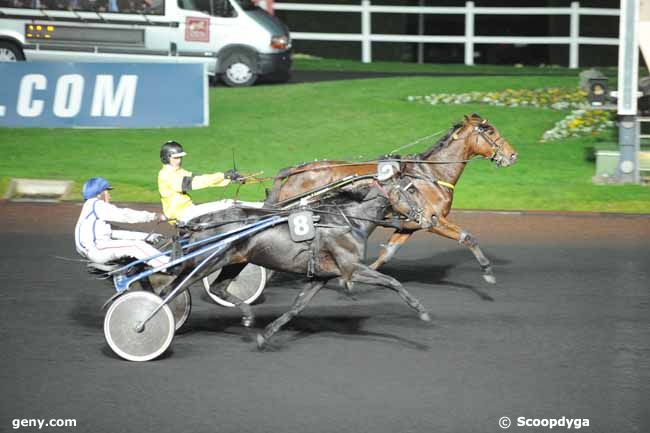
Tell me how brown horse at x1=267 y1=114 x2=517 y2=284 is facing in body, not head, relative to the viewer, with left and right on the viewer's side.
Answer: facing to the right of the viewer

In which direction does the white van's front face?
to the viewer's right

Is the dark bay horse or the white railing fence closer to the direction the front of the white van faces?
the white railing fence

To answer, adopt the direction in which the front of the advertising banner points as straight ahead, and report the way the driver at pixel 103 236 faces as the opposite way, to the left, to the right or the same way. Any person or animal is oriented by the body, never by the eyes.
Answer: to the left

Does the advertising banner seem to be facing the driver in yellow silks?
yes

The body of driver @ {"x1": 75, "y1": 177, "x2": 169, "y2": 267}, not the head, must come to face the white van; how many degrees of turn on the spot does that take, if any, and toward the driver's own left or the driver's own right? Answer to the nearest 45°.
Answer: approximately 90° to the driver's own left

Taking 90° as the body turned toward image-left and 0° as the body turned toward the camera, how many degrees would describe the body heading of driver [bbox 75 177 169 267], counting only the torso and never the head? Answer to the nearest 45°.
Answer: approximately 270°

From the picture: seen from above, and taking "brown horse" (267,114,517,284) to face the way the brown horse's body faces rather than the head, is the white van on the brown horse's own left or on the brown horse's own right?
on the brown horse's own left

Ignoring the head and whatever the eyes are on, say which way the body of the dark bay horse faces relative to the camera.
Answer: to the viewer's right

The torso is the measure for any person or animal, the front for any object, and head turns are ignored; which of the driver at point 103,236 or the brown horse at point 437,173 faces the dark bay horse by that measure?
the driver

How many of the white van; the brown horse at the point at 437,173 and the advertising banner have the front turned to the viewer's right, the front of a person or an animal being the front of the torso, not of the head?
2

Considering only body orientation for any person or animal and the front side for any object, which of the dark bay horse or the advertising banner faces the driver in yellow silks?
the advertising banner

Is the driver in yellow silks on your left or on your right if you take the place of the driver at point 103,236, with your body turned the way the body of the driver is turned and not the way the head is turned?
on your left

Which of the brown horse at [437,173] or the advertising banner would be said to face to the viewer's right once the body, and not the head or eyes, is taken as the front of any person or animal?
the brown horse

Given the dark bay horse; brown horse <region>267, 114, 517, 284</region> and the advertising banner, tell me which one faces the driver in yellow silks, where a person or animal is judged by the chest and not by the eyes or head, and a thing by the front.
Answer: the advertising banner

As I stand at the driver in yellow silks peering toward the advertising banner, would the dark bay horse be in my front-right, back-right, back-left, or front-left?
back-right

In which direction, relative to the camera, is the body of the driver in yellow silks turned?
to the viewer's right

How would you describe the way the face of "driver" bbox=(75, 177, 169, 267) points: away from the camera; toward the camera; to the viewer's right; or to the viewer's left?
to the viewer's right

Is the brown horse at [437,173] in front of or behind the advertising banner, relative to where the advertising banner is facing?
in front

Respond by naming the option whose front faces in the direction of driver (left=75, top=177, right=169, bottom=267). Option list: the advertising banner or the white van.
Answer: the advertising banner
